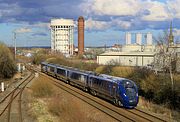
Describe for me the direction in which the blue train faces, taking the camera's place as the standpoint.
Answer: facing the viewer and to the right of the viewer
